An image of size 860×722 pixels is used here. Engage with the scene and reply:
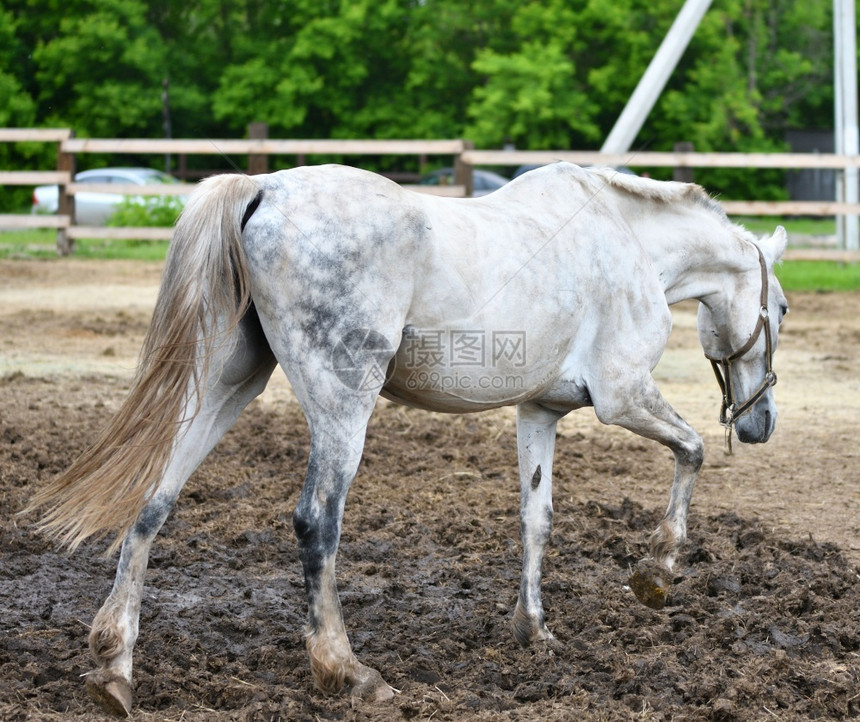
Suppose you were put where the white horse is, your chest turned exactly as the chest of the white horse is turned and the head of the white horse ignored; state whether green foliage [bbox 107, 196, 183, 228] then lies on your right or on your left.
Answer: on your left

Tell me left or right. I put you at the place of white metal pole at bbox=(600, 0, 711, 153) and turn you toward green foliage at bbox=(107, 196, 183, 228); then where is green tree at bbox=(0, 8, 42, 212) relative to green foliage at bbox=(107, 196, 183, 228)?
right

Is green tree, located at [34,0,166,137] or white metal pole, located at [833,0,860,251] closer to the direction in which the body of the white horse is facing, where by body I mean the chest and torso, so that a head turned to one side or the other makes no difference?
the white metal pole

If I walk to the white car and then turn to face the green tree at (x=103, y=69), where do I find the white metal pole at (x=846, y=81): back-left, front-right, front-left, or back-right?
back-right

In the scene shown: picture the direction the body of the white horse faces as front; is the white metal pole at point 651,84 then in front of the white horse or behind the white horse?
in front

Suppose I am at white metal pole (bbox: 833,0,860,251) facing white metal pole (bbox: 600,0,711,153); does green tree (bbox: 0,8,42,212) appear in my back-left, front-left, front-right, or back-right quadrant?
front-right

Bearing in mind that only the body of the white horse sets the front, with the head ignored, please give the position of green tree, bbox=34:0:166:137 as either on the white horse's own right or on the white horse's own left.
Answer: on the white horse's own left

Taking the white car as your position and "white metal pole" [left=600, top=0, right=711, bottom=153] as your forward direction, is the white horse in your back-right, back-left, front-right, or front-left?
front-right

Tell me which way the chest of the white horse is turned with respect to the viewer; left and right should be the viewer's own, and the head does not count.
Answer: facing away from the viewer and to the right of the viewer
